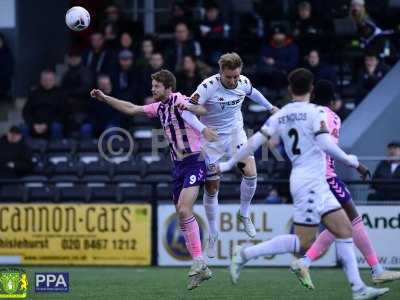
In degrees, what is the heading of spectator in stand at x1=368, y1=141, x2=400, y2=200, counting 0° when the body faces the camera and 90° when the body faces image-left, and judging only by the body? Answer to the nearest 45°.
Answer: approximately 0°

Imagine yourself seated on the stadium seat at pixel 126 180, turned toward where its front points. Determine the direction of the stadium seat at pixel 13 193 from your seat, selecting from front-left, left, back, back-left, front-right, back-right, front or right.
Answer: right

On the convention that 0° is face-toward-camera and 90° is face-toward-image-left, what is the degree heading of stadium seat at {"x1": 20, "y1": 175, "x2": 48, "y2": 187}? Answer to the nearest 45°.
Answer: approximately 0°

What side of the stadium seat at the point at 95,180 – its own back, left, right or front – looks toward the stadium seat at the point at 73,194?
right

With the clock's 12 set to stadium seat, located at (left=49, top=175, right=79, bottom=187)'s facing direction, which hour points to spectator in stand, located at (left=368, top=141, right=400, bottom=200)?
The spectator in stand is roughly at 10 o'clock from the stadium seat.
